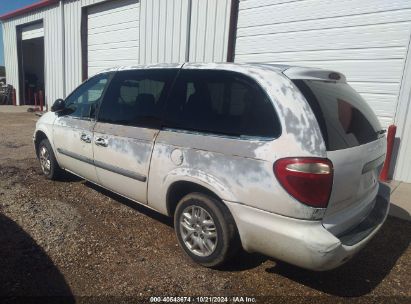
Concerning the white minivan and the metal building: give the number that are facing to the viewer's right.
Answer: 0

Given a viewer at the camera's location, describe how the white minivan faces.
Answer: facing away from the viewer and to the left of the viewer

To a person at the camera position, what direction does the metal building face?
facing the viewer and to the left of the viewer
